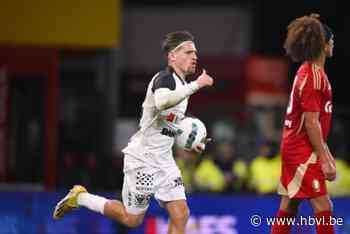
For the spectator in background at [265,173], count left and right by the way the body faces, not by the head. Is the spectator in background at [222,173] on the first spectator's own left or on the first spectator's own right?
on the first spectator's own right

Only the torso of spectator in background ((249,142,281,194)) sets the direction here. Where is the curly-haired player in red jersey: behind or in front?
in front

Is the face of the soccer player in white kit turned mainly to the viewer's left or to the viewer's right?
to the viewer's right

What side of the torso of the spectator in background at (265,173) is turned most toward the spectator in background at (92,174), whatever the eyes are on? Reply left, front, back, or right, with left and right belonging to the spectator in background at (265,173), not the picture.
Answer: right

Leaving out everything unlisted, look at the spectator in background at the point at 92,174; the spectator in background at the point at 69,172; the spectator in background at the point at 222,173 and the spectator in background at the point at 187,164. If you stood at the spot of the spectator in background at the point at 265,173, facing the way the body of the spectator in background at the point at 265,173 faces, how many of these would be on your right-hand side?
4

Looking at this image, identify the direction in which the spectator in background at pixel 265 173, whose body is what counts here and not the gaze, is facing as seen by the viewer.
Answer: toward the camera

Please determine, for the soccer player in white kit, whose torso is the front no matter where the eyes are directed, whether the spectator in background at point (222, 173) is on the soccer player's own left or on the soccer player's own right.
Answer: on the soccer player's own left
